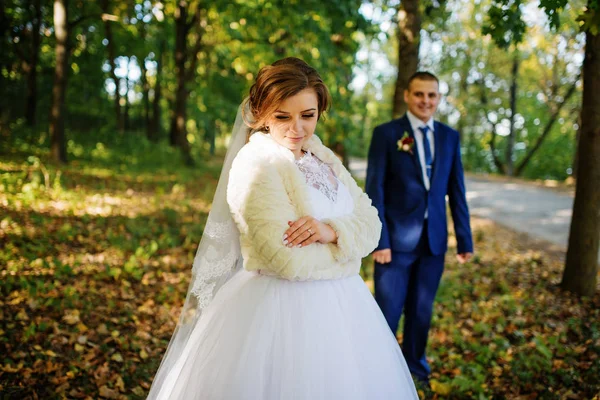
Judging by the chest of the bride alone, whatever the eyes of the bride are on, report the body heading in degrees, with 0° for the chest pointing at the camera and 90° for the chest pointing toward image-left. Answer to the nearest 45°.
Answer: approximately 315°

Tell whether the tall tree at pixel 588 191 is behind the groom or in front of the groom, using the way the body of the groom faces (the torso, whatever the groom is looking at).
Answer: behind

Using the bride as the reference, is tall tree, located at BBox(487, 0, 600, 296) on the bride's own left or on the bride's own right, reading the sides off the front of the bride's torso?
on the bride's own left

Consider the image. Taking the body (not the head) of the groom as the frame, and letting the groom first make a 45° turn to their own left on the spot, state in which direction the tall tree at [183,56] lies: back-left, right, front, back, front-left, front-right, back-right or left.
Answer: back

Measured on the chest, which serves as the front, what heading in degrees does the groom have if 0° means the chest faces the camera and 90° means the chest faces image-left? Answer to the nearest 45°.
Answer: approximately 0°
